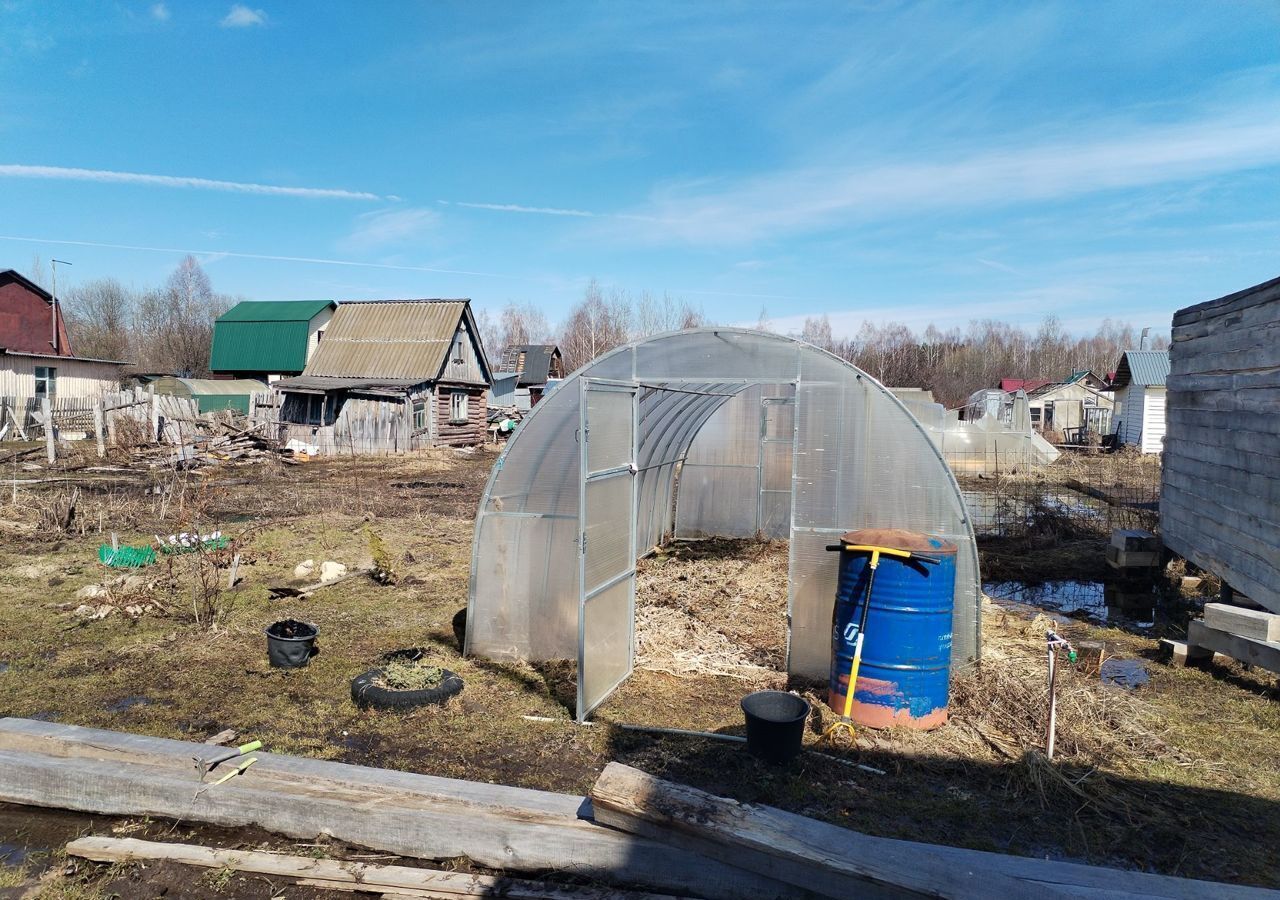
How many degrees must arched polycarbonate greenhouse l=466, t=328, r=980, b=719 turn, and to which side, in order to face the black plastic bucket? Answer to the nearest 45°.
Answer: approximately 45° to its left

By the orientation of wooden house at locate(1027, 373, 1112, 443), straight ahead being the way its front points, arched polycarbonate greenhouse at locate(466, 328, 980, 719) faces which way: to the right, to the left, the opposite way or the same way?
the same way

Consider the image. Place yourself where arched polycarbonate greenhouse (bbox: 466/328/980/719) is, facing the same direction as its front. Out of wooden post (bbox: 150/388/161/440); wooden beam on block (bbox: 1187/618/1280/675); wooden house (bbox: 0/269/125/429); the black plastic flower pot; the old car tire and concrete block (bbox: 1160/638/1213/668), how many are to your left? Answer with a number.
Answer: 2

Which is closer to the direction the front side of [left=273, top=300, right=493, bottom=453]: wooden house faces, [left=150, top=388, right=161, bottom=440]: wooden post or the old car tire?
the old car tire

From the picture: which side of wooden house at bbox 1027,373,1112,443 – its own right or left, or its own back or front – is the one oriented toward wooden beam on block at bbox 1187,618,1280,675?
front

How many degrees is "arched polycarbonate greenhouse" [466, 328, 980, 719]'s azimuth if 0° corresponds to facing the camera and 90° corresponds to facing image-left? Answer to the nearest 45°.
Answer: approximately 0°

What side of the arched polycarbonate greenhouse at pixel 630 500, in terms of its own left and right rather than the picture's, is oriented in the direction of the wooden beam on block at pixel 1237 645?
left

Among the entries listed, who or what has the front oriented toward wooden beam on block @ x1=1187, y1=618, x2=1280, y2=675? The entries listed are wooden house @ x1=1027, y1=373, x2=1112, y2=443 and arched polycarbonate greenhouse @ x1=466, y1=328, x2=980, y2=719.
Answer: the wooden house

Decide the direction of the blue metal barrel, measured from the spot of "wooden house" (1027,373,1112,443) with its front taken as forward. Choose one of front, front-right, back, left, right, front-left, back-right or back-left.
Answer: front

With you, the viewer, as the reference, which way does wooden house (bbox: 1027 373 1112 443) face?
facing the viewer

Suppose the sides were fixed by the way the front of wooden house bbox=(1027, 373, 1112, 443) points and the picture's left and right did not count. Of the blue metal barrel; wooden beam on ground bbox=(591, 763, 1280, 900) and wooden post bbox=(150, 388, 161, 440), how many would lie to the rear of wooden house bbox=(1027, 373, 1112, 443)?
0

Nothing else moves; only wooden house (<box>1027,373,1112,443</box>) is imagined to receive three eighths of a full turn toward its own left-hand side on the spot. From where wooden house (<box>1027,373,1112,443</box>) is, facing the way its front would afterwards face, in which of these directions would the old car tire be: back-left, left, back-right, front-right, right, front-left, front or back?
back-right

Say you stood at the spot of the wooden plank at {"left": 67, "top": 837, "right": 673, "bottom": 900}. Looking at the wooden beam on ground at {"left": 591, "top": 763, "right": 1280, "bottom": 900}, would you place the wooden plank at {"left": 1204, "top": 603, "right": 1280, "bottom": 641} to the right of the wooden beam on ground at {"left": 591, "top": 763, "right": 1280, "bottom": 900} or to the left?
left

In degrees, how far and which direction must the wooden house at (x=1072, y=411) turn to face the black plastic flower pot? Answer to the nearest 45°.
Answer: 0° — it already faces it

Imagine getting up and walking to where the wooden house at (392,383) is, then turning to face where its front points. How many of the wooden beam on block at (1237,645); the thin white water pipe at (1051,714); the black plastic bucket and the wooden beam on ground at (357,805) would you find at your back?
0

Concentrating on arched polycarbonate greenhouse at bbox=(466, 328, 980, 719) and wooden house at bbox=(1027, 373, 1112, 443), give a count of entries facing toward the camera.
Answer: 2
